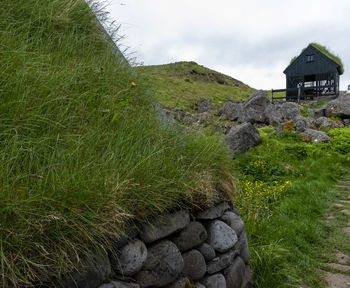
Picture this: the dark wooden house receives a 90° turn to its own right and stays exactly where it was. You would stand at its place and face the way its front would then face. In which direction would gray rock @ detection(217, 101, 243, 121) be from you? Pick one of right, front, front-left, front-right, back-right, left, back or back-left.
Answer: left

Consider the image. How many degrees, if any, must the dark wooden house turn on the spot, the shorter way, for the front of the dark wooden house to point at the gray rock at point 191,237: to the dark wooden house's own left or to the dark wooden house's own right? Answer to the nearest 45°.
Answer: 0° — it already faces it

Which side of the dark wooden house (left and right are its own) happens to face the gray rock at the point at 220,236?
front

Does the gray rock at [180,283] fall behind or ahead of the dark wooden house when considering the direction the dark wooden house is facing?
ahead

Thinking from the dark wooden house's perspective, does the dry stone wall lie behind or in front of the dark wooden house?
in front

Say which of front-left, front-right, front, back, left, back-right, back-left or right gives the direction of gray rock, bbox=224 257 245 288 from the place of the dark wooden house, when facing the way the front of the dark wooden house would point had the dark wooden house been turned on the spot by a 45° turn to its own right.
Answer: front-left

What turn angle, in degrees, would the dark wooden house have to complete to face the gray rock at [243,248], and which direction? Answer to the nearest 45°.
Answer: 0° — it already faces it

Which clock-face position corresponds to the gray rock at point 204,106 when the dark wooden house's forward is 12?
The gray rock is roughly at 1 o'clock from the dark wooden house.

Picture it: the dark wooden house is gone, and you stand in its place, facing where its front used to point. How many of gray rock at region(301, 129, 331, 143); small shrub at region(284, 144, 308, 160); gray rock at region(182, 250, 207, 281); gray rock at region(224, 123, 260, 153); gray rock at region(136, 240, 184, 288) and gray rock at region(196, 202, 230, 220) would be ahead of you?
6

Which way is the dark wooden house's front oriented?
toward the camera

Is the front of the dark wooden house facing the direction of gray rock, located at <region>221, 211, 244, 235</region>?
yes

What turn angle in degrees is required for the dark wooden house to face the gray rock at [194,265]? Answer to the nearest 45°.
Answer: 0° — it already faces it

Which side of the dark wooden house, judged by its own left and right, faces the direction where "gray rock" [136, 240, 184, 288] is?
front

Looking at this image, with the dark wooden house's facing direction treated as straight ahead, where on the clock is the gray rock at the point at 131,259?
The gray rock is roughly at 12 o'clock from the dark wooden house.

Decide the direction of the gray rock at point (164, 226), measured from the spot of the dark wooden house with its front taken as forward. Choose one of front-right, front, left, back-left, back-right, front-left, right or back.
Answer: front

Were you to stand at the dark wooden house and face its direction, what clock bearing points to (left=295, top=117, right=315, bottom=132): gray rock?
The gray rock is roughly at 12 o'clock from the dark wooden house.

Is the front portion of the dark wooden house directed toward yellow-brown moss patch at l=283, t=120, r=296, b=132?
yes
